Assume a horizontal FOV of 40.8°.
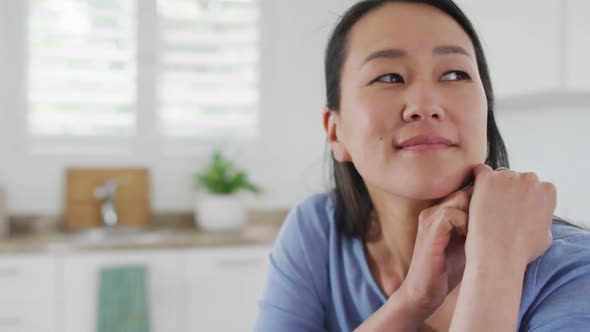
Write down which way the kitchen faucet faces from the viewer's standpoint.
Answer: facing the viewer and to the left of the viewer

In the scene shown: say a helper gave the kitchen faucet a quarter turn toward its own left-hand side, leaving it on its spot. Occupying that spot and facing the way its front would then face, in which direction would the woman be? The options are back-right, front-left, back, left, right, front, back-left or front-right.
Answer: front-right

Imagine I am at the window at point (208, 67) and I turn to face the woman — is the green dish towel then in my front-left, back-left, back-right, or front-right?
front-right
